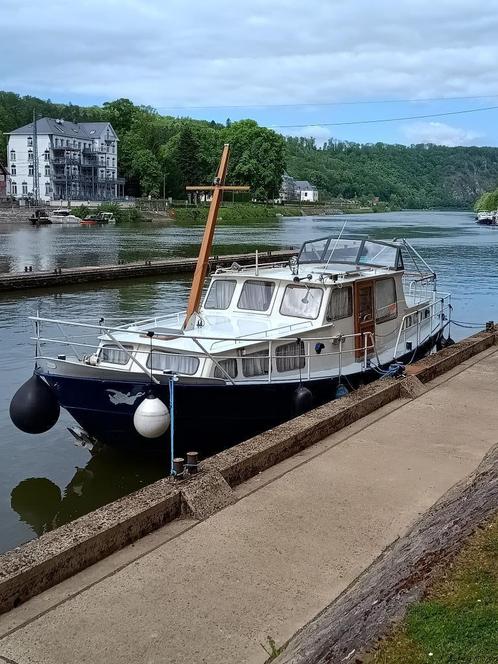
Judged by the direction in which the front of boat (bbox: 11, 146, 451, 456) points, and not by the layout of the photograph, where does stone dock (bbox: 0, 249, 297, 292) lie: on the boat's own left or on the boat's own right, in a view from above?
on the boat's own right

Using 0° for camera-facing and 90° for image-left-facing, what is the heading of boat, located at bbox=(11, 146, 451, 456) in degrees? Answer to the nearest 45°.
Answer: approximately 45°
